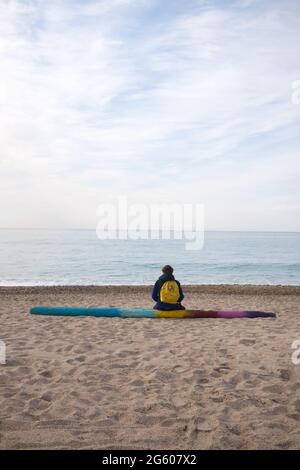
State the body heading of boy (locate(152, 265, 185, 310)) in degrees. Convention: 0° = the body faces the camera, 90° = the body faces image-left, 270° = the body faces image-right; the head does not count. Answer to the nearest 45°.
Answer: approximately 180°
